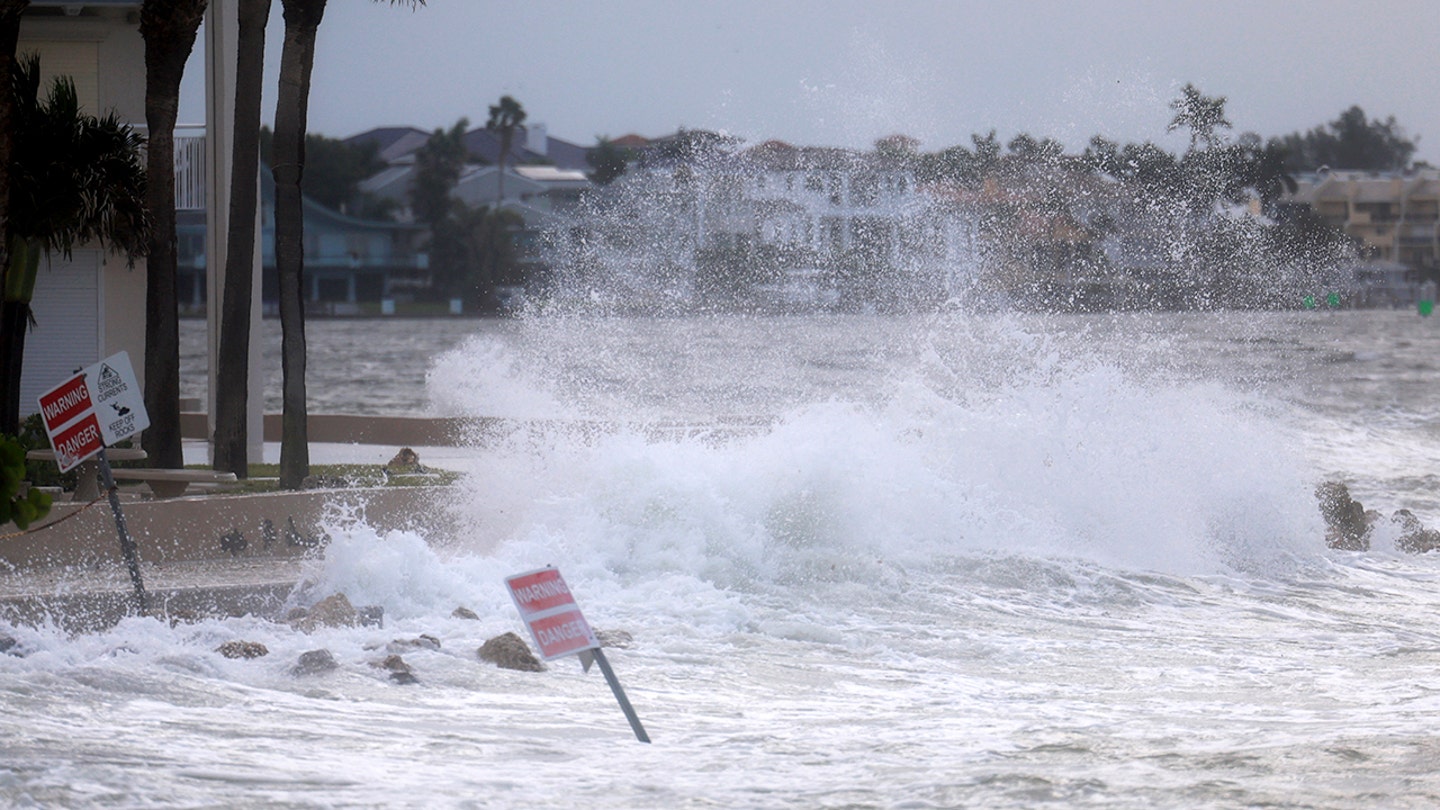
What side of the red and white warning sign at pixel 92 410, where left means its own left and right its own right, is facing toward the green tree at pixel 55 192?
back

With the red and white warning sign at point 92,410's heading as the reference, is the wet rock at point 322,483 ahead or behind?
behind

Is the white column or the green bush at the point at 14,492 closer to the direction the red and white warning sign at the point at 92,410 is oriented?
the green bush

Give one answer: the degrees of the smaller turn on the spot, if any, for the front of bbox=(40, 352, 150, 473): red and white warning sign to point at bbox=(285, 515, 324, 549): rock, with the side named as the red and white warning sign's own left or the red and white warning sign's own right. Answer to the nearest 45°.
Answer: approximately 135° to the red and white warning sign's own left

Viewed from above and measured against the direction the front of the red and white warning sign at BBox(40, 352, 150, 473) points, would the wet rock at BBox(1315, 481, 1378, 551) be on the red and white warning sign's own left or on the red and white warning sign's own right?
on the red and white warning sign's own left

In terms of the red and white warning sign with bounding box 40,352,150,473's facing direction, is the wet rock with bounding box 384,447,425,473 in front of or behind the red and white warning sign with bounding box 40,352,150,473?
behind

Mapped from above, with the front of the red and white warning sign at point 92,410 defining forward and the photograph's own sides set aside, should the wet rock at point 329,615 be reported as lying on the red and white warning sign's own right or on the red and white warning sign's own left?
on the red and white warning sign's own left

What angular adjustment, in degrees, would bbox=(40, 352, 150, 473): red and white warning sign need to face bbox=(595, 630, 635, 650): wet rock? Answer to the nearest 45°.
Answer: approximately 90° to its left

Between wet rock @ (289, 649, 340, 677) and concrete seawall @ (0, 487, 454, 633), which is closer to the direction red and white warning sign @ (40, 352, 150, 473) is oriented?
the wet rock

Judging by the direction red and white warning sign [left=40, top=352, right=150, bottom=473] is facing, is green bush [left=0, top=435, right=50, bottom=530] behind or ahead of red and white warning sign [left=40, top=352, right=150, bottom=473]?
ahead

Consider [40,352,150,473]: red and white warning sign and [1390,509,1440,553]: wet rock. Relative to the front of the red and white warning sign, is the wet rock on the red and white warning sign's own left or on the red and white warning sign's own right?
on the red and white warning sign's own left

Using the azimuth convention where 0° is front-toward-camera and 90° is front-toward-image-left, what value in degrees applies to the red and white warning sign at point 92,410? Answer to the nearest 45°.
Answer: approximately 0°

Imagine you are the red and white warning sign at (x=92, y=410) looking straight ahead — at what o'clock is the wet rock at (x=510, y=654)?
The wet rock is roughly at 10 o'clock from the red and white warning sign.

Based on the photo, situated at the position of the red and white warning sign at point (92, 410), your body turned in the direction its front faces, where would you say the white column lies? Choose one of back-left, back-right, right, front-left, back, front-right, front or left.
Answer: back
